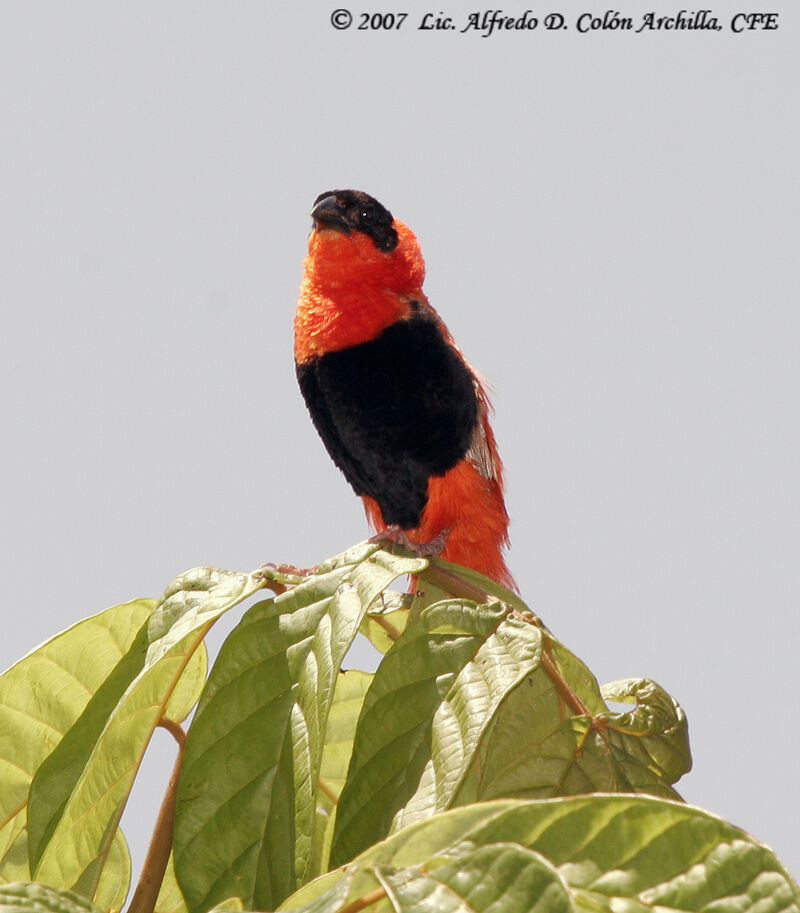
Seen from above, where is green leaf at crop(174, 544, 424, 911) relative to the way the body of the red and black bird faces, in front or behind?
in front

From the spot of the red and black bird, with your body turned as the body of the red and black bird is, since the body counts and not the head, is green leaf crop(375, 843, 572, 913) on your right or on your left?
on your left

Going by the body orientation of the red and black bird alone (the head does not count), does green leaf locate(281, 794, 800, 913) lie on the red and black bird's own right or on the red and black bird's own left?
on the red and black bird's own left

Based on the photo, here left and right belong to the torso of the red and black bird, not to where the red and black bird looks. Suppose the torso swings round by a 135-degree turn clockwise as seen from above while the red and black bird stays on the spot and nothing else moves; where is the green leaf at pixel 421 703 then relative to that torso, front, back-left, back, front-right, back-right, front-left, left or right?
back

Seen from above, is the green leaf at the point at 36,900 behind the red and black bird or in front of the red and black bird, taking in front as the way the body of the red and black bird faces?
in front

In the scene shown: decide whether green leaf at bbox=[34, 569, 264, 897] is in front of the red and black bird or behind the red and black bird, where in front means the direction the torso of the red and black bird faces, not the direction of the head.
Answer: in front
